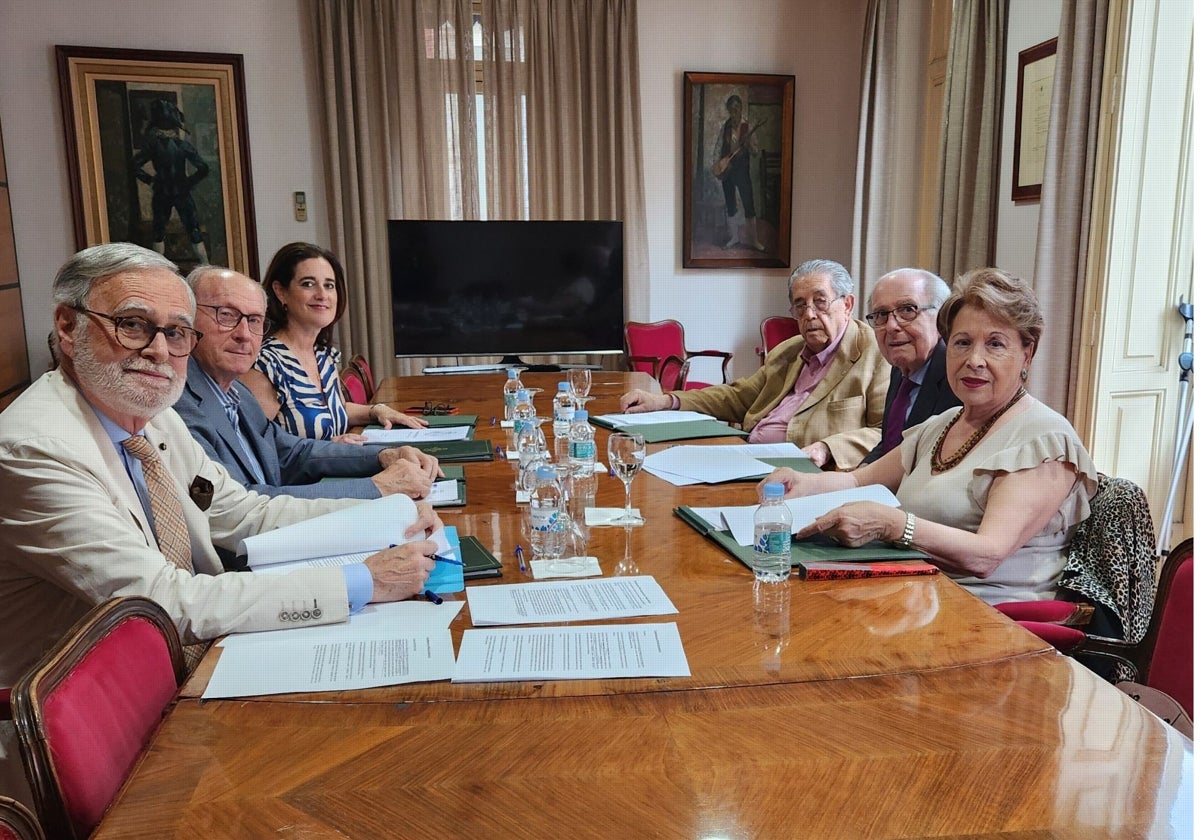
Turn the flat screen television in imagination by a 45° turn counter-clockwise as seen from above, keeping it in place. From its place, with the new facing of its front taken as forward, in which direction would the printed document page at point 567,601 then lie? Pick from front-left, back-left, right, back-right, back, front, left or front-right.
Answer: front-right

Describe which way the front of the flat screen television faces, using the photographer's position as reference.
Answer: facing the viewer

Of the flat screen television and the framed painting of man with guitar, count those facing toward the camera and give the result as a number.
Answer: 2

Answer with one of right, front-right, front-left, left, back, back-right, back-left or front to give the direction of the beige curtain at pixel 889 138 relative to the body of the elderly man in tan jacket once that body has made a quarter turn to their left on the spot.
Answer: back-left

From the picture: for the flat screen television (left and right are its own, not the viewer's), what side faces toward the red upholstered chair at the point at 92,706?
front

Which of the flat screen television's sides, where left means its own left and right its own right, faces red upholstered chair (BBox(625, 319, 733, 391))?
left

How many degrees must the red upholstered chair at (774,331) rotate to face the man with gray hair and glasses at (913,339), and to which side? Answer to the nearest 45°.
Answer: approximately 45° to its left

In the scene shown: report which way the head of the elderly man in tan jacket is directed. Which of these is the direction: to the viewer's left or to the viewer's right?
to the viewer's left

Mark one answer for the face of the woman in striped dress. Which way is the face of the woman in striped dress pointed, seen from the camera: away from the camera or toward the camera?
toward the camera

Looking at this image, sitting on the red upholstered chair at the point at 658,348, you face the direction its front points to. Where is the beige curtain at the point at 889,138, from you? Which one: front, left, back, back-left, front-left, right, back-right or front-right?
front-left

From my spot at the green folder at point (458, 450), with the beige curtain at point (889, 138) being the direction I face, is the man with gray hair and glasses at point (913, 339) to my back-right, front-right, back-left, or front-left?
front-right

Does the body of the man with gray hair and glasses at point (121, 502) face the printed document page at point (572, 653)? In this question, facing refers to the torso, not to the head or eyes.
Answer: yes

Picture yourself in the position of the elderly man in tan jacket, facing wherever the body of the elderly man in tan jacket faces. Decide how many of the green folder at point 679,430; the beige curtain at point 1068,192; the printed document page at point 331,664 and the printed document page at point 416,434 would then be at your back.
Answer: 1
